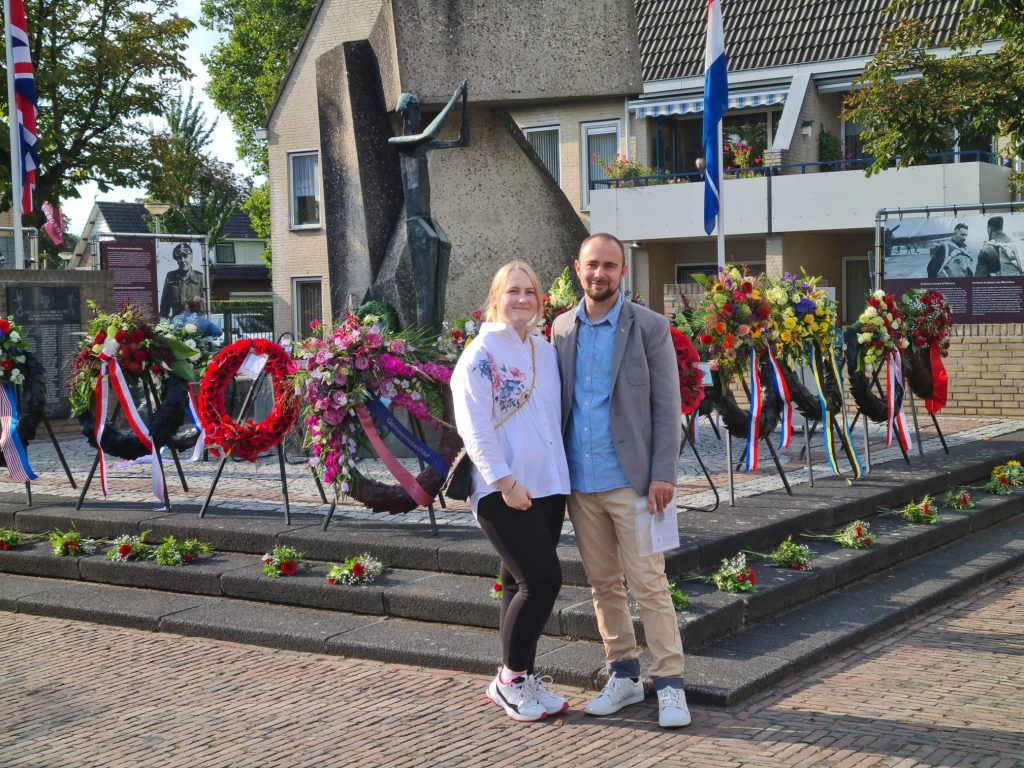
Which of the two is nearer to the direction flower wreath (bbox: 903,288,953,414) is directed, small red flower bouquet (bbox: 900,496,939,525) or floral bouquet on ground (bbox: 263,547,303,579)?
the small red flower bouquet

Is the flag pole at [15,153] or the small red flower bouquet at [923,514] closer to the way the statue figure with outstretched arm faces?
the small red flower bouquet

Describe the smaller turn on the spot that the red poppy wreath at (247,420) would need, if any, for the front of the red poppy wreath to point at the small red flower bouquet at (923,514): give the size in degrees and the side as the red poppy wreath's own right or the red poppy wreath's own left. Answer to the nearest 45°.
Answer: approximately 90° to the red poppy wreath's own left

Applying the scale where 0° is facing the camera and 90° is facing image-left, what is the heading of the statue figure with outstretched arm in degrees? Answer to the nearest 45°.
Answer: approximately 315°

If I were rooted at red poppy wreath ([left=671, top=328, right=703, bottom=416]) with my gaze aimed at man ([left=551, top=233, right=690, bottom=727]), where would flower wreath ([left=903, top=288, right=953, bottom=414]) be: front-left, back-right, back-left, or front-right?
back-left

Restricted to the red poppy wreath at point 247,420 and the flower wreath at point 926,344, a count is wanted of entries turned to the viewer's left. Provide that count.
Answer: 0

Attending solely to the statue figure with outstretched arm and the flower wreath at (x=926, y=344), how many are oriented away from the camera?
0

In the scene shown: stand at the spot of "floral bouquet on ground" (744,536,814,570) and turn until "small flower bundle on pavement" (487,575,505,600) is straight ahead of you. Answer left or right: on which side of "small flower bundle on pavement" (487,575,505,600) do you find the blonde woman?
left

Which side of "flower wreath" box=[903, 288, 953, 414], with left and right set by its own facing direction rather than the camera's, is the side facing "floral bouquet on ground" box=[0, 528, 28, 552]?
right

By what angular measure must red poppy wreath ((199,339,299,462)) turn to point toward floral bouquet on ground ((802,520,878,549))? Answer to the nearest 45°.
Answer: approximately 90° to its left

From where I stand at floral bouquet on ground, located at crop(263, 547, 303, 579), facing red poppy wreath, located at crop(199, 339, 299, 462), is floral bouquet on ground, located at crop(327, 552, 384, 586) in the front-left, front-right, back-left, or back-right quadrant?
back-right

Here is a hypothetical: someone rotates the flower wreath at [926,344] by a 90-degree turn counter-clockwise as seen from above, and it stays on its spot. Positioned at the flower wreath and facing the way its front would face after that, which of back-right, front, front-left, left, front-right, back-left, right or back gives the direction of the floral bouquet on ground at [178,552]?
back
